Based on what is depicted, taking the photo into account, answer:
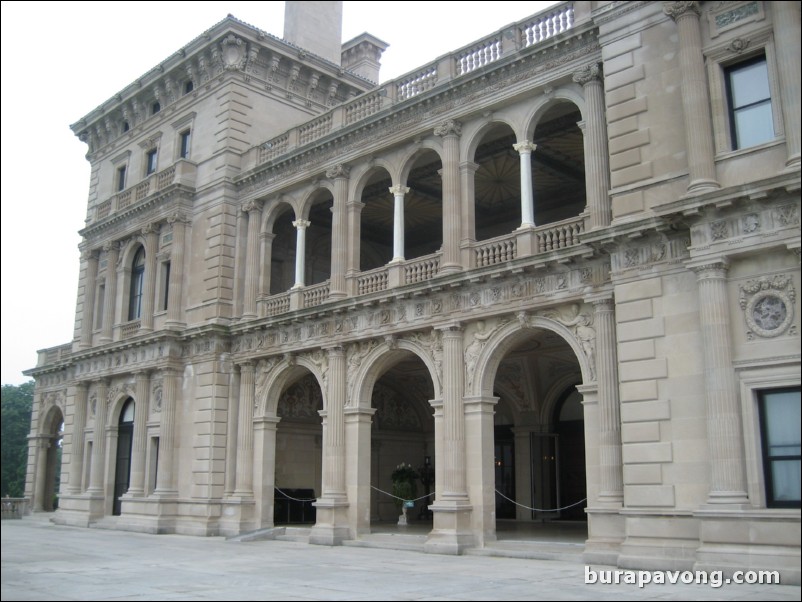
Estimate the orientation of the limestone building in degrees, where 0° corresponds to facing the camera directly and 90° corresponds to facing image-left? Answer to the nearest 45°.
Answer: approximately 45°
